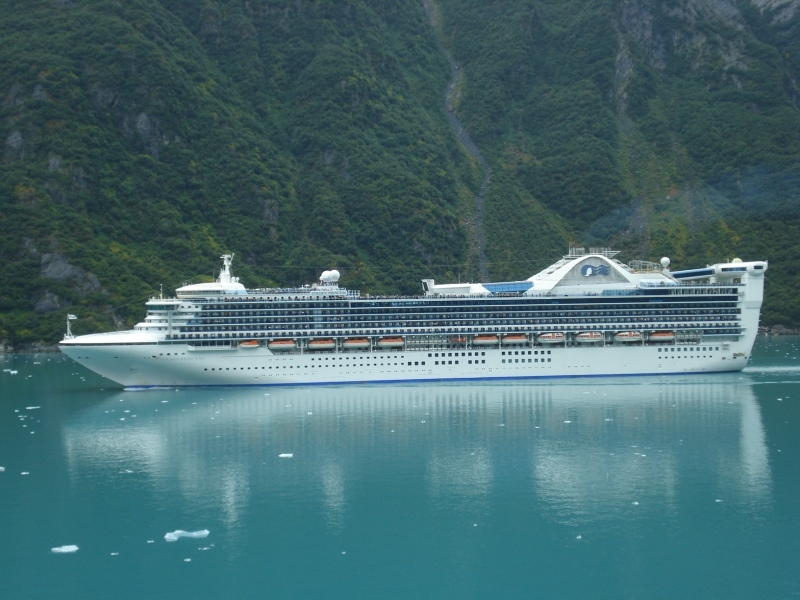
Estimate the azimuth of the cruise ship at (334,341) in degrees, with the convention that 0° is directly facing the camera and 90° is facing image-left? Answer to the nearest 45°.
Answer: approximately 90°

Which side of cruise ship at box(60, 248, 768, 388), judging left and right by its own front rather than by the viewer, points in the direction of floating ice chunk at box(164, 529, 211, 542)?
left
